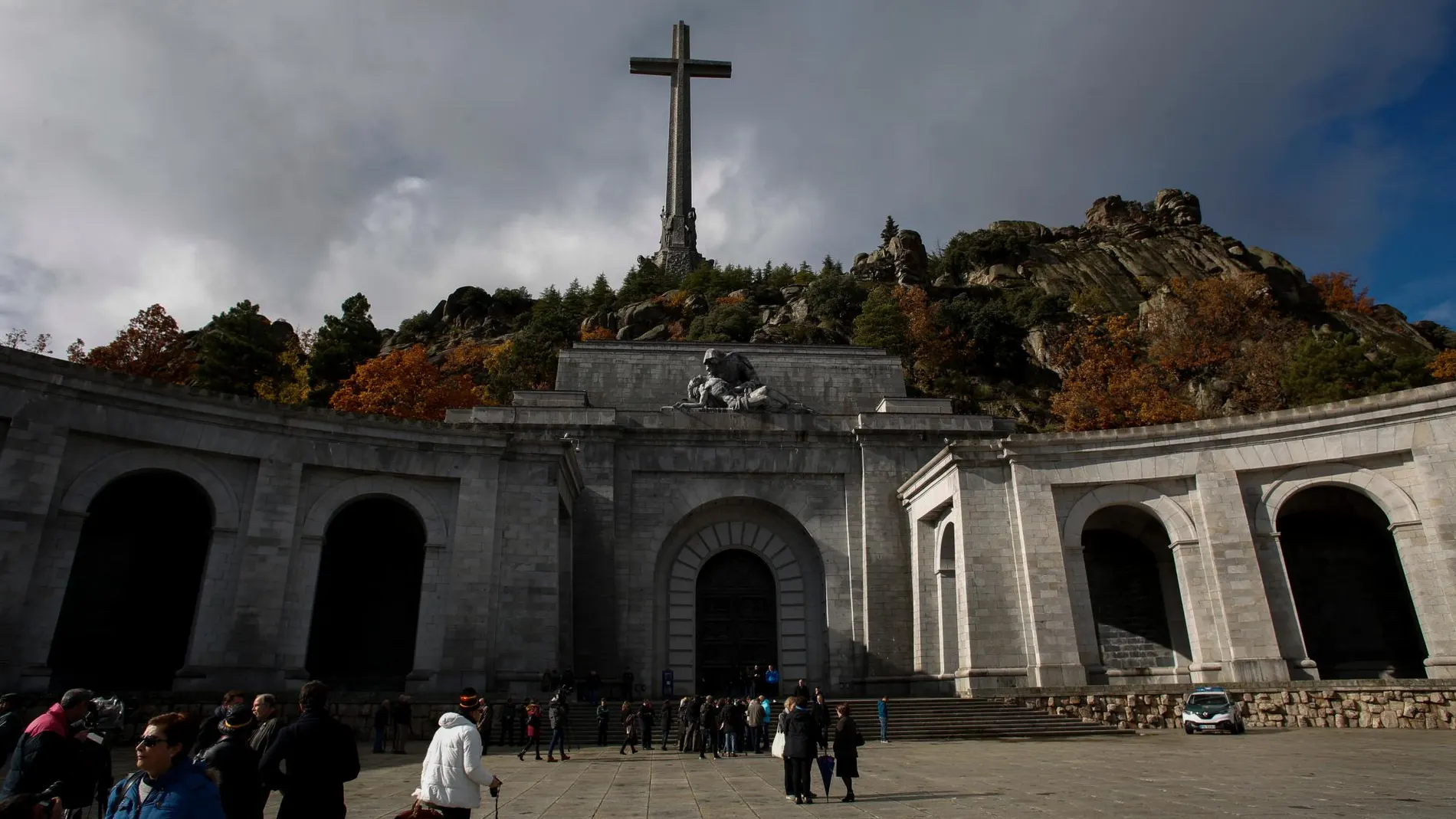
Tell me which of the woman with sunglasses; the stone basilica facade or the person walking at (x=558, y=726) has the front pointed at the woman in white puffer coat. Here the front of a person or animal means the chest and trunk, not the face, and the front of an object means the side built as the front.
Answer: the stone basilica facade

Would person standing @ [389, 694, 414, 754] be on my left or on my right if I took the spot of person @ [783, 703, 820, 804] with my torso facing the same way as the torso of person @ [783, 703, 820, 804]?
on my left

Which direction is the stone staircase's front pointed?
toward the camera

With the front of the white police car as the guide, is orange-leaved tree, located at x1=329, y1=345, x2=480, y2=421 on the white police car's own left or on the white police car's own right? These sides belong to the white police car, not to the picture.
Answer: on the white police car's own right

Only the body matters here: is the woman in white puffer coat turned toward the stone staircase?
yes

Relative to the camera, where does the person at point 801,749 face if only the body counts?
away from the camera

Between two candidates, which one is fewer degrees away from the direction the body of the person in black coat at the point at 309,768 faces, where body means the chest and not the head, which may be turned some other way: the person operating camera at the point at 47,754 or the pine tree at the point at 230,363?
the pine tree

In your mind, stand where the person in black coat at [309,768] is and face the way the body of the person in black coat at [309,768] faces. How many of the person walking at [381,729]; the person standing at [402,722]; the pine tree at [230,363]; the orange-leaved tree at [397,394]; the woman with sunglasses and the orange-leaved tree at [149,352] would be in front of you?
5

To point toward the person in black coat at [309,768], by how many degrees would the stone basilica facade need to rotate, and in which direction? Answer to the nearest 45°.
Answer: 0° — it already faces them

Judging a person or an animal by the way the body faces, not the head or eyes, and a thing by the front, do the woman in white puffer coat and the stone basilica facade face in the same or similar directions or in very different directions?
very different directions
